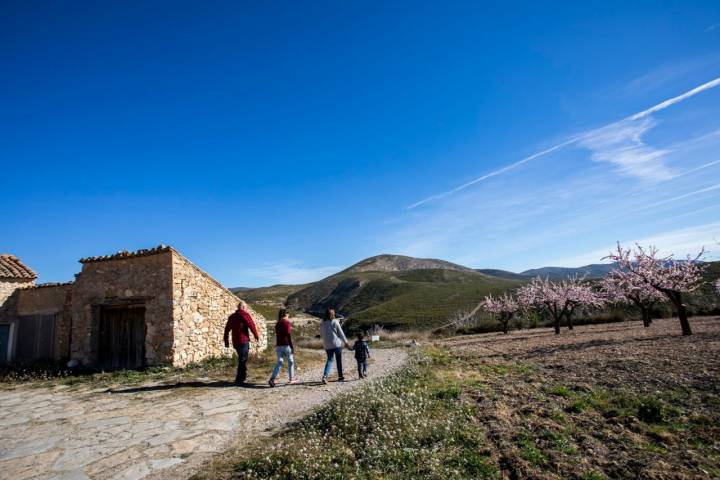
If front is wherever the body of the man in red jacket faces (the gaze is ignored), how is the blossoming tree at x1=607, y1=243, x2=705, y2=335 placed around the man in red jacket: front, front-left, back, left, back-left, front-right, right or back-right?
front-right

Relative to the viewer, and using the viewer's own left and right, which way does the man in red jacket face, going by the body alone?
facing away from the viewer and to the right of the viewer

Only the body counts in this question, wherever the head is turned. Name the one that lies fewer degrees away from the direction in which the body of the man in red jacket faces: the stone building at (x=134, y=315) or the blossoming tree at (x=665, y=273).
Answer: the blossoming tree

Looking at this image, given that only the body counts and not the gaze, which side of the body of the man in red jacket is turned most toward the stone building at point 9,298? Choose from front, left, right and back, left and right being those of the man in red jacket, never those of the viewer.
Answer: left

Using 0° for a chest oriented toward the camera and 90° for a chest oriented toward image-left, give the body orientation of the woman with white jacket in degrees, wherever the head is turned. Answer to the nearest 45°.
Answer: approximately 180°

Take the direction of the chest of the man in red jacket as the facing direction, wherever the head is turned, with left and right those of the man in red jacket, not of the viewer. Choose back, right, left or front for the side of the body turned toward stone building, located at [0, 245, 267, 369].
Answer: left
